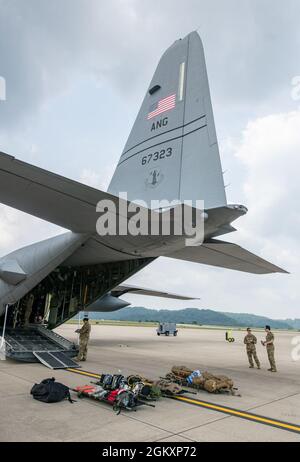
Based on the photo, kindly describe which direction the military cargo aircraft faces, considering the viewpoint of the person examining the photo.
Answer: facing away from the viewer and to the left of the viewer
